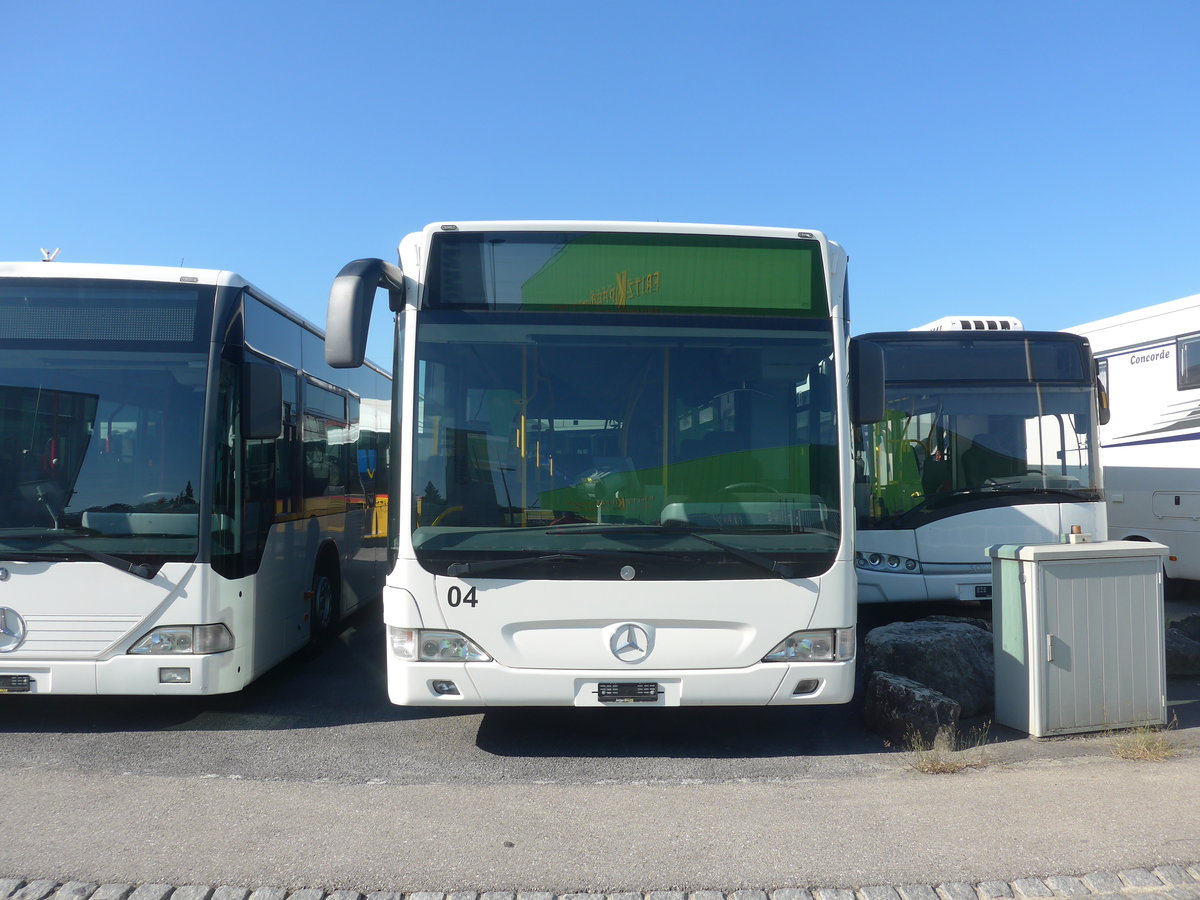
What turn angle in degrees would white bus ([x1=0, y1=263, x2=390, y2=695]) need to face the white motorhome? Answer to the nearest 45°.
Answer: approximately 90° to its left

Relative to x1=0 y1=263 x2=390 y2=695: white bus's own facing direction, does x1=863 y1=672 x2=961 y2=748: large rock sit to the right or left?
on its left

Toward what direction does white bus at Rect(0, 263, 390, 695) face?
toward the camera

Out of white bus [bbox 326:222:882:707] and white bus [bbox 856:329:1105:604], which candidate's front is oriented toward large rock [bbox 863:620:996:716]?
white bus [bbox 856:329:1105:604]

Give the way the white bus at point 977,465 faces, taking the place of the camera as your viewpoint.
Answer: facing the viewer

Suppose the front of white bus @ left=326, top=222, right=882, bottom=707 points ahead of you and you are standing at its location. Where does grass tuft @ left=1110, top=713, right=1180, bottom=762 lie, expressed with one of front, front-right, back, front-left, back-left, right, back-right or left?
left

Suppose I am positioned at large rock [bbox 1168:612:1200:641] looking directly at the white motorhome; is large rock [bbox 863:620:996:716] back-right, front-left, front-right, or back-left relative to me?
back-left

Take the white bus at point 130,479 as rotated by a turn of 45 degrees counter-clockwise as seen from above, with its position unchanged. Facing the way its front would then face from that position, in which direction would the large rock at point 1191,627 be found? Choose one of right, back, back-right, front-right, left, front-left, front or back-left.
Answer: front-left

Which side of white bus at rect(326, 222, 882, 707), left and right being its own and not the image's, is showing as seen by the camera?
front

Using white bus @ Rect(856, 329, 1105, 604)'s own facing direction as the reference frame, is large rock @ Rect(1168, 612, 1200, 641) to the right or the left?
on its left

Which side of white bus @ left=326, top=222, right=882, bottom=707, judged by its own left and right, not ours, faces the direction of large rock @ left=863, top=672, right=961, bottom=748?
left

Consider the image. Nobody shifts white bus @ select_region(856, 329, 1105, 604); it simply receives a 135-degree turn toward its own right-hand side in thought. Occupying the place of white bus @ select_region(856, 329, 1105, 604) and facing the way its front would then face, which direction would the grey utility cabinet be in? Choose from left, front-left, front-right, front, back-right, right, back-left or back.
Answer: back-left

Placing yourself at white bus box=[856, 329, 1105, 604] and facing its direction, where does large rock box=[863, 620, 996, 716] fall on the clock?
The large rock is roughly at 12 o'clock from the white bus.

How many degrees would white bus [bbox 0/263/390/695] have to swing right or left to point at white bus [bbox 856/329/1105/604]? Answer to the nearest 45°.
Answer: approximately 90° to its left

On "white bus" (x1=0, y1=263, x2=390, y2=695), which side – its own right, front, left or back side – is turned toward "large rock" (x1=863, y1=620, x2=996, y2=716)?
left
